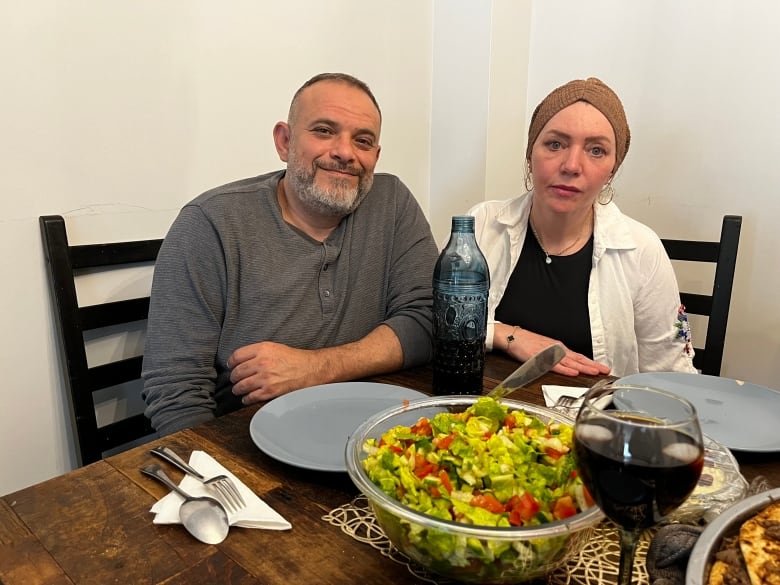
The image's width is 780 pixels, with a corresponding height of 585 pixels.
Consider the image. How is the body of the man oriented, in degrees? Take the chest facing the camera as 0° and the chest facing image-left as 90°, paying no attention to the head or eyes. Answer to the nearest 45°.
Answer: approximately 315°

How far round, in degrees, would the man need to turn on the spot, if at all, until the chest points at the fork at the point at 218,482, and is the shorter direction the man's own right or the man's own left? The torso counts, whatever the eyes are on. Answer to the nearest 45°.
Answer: approximately 45° to the man's own right

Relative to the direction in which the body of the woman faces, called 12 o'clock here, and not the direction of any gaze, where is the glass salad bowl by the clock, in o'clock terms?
The glass salad bowl is roughly at 12 o'clock from the woman.
